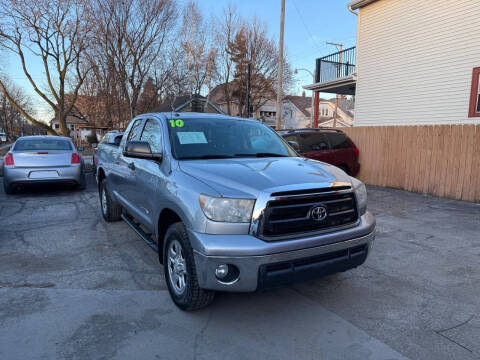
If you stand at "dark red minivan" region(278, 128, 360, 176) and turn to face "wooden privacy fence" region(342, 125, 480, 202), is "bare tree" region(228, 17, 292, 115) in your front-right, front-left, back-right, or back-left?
back-left

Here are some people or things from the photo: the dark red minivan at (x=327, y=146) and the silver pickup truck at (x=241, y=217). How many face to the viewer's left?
1

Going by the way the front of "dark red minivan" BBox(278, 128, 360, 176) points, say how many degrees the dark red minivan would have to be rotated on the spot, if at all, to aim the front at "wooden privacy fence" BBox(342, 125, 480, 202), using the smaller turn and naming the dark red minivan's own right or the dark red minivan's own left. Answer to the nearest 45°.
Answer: approximately 180°

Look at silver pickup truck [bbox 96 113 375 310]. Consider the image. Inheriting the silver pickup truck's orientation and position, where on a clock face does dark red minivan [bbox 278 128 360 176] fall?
The dark red minivan is roughly at 8 o'clock from the silver pickup truck.

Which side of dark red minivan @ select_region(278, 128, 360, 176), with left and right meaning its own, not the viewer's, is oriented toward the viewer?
left

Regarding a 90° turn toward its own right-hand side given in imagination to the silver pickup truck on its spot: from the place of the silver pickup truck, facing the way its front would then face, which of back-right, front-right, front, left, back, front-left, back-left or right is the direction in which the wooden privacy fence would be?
back

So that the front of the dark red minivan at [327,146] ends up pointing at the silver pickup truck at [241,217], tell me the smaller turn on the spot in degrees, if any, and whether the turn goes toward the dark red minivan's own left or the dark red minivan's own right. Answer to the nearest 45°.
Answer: approximately 90° to the dark red minivan's own left

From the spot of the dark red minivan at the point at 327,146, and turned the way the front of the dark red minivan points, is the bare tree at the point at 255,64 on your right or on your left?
on your right

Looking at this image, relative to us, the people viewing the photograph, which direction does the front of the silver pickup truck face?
facing the viewer and to the right of the viewer

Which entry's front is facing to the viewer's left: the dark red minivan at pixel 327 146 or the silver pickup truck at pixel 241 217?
the dark red minivan

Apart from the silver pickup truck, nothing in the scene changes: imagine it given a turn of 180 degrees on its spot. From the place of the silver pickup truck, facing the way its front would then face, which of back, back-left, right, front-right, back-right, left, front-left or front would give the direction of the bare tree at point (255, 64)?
front-right

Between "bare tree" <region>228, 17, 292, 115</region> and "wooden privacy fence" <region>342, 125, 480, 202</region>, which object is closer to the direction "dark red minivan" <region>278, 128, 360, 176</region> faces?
the bare tree
